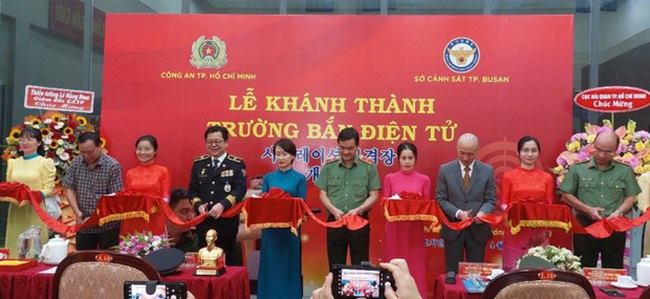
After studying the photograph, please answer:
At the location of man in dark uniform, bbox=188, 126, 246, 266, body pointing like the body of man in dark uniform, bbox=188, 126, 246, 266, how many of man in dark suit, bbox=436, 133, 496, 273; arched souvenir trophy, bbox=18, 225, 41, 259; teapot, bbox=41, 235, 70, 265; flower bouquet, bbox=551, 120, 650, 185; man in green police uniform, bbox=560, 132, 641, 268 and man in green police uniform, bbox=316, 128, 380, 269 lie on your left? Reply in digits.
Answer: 4

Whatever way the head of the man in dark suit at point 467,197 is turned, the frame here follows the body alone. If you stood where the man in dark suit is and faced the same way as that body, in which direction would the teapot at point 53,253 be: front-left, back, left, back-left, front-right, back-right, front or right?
front-right

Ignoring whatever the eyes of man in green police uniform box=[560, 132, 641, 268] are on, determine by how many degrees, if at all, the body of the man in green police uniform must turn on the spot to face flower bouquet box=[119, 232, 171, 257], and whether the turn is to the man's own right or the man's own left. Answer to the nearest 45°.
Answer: approximately 45° to the man's own right

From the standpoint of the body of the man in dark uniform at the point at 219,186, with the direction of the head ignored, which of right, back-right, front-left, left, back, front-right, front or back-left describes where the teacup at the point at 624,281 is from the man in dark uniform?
front-left

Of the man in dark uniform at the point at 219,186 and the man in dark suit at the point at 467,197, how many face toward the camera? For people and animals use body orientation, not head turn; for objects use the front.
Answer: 2

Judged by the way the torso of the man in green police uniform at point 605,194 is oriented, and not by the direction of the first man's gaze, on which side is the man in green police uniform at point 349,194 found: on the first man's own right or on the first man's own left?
on the first man's own right

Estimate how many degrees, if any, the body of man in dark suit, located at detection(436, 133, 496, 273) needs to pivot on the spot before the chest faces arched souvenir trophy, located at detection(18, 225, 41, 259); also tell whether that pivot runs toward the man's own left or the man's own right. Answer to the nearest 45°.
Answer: approximately 45° to the man's own right
